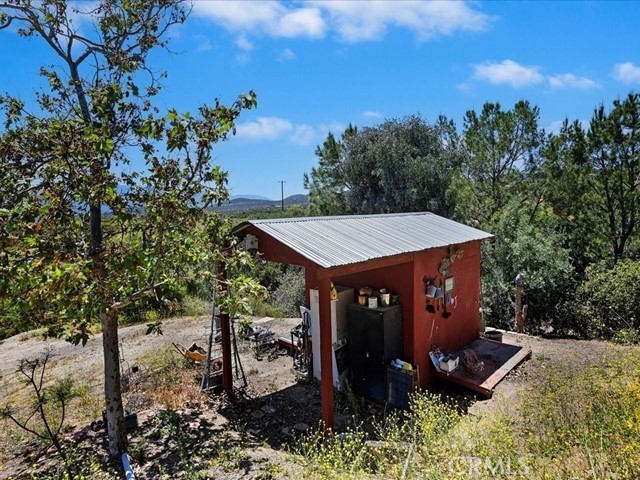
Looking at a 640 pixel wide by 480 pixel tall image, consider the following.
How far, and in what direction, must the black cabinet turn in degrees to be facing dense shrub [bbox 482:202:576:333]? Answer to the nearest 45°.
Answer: approximately 180°

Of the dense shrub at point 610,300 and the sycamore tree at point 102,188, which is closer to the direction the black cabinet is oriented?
the sycamore tree

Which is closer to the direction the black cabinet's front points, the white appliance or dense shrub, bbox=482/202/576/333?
the white appliance

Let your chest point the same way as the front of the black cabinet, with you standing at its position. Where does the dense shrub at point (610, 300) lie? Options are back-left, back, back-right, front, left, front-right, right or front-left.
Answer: back

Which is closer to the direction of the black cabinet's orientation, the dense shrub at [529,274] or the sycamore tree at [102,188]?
the sycamore tree

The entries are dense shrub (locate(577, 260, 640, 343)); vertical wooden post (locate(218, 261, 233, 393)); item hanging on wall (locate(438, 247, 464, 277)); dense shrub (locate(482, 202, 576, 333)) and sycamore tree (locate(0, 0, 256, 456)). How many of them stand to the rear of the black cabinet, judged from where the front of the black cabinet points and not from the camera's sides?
3

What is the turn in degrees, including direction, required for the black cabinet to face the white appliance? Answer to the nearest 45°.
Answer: approximately 90° to its right

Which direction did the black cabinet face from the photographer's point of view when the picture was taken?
facing the viewer and to the left of the viewer

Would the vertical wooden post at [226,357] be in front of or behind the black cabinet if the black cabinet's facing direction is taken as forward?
in front

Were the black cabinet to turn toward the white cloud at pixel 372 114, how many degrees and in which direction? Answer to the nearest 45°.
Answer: approximately 135° to its right

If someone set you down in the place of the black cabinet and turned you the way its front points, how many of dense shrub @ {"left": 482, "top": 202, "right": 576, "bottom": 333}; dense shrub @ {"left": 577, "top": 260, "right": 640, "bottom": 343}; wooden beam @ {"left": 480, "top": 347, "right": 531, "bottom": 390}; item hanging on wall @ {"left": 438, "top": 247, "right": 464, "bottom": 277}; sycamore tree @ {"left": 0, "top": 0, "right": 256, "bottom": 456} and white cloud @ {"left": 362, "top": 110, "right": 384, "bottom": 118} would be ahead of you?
1

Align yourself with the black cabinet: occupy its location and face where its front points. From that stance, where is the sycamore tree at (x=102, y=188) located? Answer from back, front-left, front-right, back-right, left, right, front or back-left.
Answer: front

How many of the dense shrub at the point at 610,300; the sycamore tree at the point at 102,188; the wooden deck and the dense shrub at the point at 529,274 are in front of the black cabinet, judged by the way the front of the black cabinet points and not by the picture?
1

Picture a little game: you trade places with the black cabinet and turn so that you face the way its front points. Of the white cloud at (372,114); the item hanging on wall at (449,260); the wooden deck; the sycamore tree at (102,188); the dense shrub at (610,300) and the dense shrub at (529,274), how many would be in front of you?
1

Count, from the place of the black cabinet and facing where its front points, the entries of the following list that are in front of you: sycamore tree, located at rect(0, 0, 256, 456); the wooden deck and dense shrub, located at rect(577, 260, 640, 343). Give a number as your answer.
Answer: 1

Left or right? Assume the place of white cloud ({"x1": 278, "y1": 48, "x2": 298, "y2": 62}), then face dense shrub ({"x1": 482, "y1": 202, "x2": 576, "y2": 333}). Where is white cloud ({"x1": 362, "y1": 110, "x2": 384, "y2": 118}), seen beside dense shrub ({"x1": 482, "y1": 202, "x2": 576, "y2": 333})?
left
